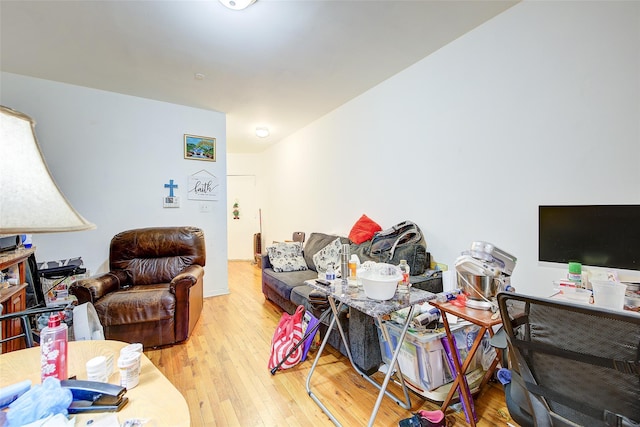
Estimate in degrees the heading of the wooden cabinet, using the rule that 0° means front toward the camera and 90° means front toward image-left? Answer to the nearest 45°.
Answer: approximately 315°

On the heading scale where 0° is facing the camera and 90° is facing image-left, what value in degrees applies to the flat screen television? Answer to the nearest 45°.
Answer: approximately 45°

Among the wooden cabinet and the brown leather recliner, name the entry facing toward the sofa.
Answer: the wooden cabinet

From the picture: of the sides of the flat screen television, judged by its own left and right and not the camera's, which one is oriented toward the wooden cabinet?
front

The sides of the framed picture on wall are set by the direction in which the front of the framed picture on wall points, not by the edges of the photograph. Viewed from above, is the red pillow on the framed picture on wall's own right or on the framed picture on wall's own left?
on the framed picture on wall's own left

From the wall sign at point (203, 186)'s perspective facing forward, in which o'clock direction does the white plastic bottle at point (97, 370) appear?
The white plastic bottle is roughly at 12 o'clock from the wall sign.

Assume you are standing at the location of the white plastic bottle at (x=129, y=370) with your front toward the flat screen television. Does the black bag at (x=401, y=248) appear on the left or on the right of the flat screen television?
left

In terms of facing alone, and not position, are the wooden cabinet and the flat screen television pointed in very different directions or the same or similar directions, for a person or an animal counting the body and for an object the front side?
very different directions

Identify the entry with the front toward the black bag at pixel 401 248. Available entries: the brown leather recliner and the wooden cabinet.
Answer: the wooden cabinet

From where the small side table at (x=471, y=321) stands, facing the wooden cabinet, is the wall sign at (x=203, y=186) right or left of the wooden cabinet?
right

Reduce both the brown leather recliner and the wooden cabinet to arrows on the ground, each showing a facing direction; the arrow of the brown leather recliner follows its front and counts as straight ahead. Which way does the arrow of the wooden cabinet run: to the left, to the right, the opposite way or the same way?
to the left

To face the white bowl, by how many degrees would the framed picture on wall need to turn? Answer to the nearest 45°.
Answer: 0° — it already faces it

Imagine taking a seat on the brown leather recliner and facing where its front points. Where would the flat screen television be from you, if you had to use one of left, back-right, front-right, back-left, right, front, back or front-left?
left

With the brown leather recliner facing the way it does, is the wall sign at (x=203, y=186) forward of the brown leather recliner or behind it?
behind
